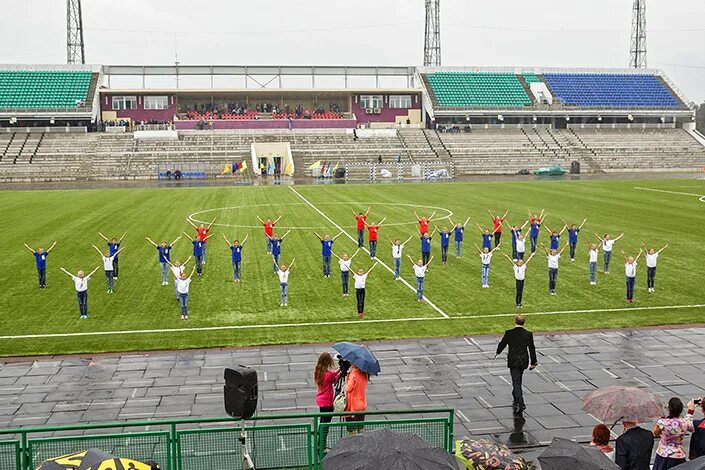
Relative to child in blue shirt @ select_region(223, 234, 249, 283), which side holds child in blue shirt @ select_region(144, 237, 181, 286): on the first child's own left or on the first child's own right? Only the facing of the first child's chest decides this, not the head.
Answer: on the first child's own right

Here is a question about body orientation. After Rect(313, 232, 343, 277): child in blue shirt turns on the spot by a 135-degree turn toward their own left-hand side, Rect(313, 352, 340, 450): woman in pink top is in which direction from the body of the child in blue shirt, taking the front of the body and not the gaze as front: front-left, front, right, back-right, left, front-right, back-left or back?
back-right

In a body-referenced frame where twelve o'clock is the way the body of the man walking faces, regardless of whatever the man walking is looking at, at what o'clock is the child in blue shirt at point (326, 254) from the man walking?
The child in blue shirt is roughly at 11 o'clock from the man walking.

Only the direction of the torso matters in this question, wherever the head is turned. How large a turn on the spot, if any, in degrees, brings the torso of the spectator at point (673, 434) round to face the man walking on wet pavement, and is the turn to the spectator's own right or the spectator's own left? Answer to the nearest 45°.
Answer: approximately 45° to the spectator's own left

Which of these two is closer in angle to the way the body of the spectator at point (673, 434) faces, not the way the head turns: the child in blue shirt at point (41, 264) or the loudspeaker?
the child in blue shirt

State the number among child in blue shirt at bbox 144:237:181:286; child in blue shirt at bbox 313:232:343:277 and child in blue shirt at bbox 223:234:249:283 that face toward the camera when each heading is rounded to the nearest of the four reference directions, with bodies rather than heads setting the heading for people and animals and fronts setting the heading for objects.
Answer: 3

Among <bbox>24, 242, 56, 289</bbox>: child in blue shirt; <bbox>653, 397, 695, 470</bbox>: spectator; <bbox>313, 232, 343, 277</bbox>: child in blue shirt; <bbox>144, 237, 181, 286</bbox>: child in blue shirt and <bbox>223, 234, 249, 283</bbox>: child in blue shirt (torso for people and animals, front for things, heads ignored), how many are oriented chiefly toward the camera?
4

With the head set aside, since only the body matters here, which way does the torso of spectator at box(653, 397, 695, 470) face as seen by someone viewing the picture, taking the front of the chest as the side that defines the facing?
away from the camera

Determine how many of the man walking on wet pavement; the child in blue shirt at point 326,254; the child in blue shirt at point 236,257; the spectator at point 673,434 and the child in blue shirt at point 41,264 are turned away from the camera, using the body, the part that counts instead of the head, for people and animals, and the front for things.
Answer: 2

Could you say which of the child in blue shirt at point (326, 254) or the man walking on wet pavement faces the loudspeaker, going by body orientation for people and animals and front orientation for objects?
the child in blue shirt

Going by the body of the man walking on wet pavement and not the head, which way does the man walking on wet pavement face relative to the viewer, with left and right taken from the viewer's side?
facing away from the viewer

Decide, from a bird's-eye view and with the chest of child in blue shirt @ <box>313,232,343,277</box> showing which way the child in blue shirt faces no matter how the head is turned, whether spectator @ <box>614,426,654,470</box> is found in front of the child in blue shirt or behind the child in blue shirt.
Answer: in front

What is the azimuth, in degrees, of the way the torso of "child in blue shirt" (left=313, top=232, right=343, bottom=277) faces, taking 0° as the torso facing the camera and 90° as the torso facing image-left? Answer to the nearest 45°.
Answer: approximately 0°

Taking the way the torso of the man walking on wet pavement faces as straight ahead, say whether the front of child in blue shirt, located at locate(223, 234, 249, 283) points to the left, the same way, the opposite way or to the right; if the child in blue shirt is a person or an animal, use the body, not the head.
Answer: the opposite way

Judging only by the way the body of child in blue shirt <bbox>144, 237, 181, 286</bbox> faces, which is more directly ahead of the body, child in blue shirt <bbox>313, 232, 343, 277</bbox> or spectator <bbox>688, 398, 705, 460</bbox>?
the spectator
